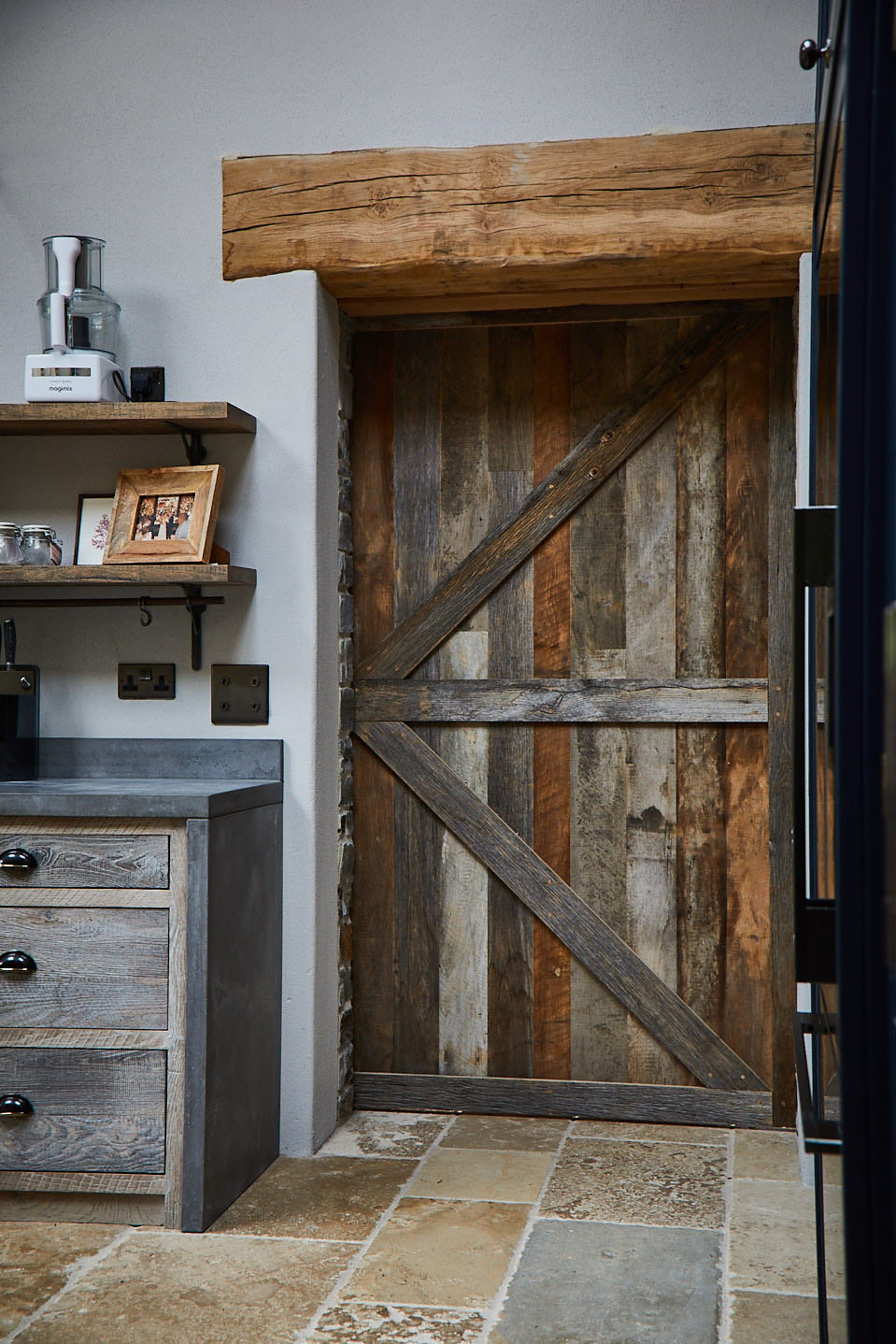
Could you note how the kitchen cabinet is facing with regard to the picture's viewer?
facing the viewer

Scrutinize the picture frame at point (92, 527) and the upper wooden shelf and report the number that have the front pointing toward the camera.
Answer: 2

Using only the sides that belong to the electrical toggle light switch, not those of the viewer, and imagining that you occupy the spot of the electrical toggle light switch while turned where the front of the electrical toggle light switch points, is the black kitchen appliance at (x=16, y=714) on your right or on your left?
on your right

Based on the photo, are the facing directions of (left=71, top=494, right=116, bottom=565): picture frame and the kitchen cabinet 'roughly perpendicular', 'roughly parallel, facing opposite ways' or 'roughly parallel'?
roughly parallel

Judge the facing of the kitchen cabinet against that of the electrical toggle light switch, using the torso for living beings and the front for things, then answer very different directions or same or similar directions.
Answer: same or similar directions

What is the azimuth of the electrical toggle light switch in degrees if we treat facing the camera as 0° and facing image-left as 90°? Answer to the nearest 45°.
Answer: approximately 0°

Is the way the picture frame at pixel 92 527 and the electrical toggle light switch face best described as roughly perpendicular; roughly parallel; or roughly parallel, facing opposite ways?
roughly parallel

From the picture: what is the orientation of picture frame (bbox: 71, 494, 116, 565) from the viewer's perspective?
toward the camera

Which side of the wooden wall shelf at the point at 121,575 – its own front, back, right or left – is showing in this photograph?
front
